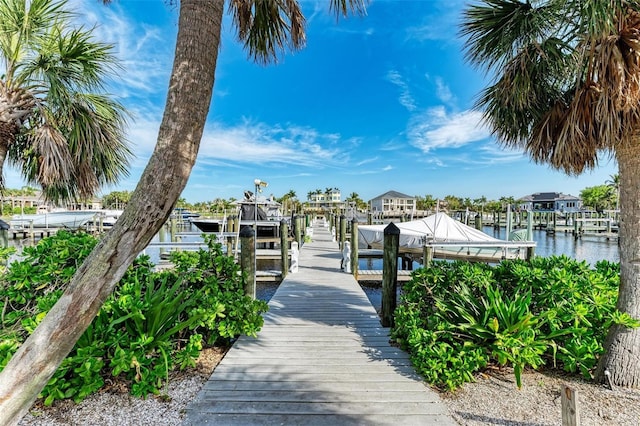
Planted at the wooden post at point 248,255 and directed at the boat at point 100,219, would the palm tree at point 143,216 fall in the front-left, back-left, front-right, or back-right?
back-left

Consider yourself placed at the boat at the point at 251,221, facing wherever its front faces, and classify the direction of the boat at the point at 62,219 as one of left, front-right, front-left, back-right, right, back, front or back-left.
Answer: front-right

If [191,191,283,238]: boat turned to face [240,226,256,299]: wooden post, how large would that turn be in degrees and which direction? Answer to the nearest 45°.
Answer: approximately 90° to its left

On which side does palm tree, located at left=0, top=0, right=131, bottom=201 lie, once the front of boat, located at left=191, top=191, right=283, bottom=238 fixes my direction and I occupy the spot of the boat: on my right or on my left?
on my left

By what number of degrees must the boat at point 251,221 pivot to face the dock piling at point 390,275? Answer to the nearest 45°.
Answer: approximately 90° to its left

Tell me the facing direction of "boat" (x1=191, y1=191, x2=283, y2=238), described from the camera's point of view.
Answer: facing to the left of the viewer

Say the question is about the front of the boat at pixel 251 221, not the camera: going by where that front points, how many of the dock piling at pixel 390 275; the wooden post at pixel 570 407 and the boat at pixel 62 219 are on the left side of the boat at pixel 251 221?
2

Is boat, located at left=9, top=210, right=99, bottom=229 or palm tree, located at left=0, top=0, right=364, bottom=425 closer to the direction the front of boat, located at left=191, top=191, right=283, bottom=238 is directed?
the boat

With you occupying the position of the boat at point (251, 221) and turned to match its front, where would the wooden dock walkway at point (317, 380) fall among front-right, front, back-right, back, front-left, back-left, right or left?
left
